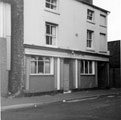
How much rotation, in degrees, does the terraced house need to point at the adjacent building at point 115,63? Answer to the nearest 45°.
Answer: approximately 90° to its left

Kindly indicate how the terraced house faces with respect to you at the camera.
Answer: facing the viewer and to the right of the viewer
